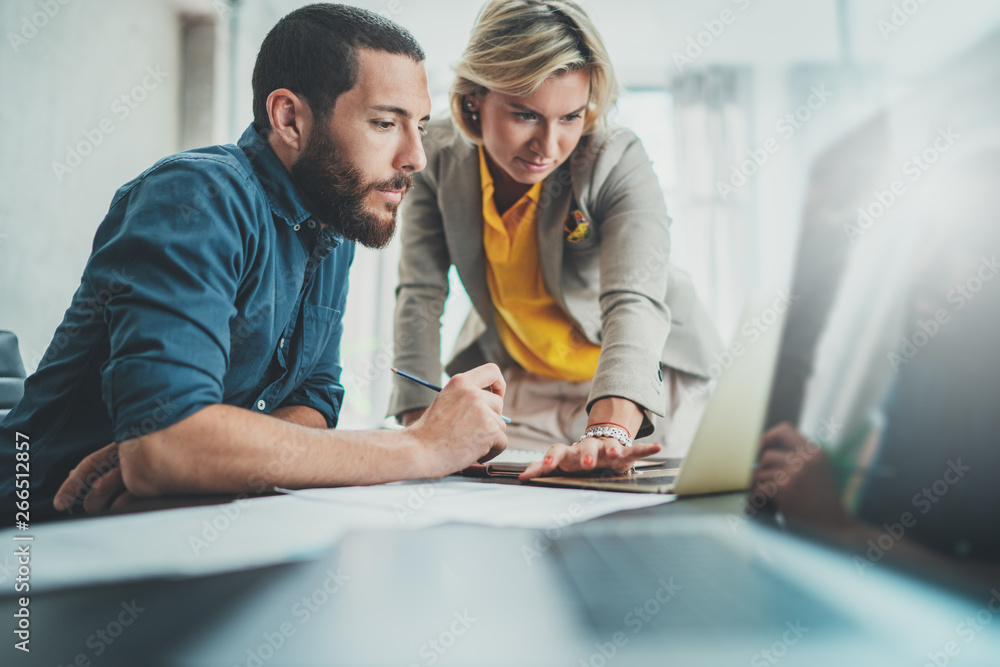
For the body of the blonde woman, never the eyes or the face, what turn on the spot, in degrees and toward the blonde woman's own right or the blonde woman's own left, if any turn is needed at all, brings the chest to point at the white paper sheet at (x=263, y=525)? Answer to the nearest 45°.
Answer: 0° — they already face it

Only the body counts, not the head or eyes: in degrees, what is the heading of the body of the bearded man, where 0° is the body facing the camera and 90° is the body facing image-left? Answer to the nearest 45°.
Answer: approximately 315°

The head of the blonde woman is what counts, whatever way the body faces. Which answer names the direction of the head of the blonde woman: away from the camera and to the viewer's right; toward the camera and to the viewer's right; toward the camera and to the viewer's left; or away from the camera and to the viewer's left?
toward the camera and to the viewer's right

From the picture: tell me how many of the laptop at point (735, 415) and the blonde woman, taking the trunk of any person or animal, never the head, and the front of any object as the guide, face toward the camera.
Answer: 1

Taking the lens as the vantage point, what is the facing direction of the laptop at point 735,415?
facing away from the viewer and to the left of the viewer

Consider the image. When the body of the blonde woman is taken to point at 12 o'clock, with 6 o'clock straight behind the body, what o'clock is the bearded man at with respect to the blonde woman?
The bearded man is roughly at 1 o'clock from the blonde woman.
